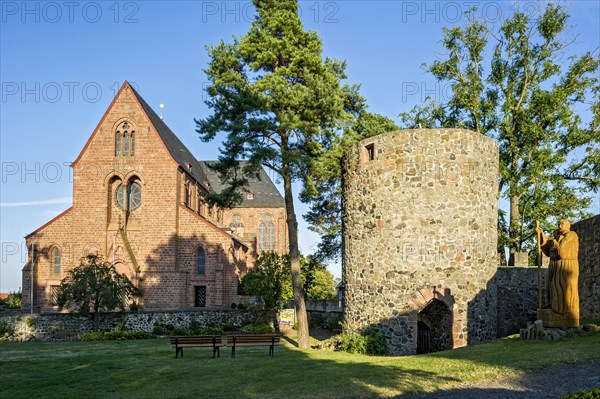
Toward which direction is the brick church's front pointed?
toward the camera

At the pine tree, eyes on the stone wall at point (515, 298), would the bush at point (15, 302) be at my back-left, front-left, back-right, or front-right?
back-left

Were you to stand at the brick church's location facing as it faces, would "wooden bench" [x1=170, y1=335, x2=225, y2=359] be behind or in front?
in front

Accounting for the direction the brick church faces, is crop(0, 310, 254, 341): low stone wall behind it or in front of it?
in front

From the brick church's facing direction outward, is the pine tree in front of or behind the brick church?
in front

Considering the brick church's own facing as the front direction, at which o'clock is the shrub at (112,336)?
The shrub is roughly at 12 o'clock from the brick church.

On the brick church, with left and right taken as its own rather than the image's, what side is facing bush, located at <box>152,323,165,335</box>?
front
